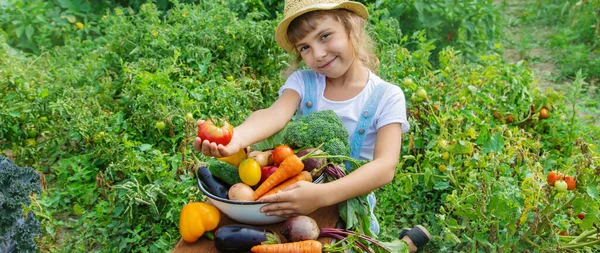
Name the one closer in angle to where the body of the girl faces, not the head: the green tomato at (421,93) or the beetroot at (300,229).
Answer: the beetroot

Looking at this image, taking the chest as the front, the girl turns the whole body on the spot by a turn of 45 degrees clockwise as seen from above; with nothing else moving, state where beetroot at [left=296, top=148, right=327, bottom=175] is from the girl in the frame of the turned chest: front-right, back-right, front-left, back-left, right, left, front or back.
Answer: left

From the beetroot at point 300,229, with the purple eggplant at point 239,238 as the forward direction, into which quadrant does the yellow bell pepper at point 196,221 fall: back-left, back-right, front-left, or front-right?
front-right

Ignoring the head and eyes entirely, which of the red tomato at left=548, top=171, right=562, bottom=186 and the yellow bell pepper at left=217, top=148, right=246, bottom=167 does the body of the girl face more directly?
the yellow bell pepper

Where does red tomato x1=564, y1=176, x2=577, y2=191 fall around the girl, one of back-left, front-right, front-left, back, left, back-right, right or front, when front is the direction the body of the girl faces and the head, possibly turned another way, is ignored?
back-left

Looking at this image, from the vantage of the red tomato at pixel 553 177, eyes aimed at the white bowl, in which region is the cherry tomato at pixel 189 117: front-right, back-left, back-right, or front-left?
front-right

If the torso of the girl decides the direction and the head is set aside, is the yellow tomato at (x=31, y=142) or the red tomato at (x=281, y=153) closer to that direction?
the red tomato

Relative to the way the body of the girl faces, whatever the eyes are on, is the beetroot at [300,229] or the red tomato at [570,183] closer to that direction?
the beetroot

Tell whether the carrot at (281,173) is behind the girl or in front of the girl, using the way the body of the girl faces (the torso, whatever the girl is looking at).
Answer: in front

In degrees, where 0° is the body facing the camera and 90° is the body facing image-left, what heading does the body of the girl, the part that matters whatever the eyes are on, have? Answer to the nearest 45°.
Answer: approximately 45°

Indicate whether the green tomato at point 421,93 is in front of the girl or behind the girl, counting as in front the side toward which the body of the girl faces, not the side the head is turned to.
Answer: behind

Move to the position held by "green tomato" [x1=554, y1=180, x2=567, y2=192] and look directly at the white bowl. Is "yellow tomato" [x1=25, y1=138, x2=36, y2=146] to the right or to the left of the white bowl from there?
right

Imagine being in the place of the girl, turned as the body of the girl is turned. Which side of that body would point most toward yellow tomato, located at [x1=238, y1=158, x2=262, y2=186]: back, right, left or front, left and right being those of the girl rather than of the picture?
front

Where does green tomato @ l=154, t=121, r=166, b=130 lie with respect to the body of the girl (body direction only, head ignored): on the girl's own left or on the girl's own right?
on the girl's own right

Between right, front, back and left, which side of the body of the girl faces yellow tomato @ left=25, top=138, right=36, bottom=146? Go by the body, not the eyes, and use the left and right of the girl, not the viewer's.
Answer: right

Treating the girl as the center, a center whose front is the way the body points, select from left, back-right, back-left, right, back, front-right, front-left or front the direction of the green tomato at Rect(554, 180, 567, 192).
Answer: back-left

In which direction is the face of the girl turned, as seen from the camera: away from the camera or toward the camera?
toward the camera
